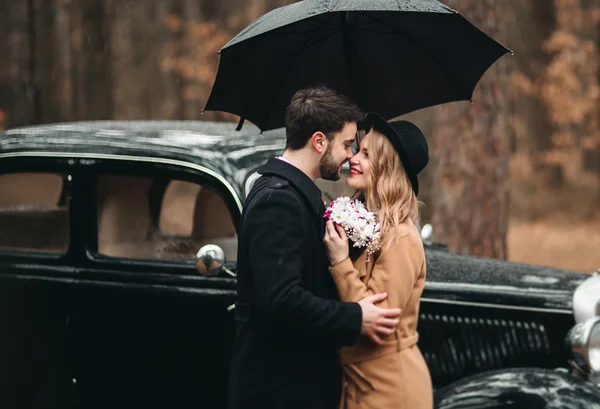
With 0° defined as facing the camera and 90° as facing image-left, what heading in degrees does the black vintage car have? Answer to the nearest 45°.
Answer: approximately 270°

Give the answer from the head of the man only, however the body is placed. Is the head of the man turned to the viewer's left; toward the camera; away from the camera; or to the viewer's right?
to the viewer's right

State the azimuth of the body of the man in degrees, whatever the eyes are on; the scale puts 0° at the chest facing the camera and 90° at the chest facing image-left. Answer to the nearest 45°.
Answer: approximately 270°

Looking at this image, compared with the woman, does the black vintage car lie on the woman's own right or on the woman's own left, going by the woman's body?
on the woman's own right

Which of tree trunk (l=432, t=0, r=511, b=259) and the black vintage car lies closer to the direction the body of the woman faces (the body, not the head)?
the black vintage car

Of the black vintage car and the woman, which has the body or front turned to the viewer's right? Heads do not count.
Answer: the black vintage car

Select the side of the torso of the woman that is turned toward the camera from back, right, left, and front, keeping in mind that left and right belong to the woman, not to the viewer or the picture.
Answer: left

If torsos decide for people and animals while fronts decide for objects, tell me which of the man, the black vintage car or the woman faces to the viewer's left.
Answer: the woman

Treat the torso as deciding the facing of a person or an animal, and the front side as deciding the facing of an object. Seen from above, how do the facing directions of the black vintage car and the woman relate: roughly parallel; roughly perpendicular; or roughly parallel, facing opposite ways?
roughly parallel, facing opposite ways

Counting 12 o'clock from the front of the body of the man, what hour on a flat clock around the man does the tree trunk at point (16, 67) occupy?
The tree trunk is roughly at 8 o'clock from the man.

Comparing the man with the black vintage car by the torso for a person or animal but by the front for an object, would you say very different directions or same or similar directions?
same or similar directions

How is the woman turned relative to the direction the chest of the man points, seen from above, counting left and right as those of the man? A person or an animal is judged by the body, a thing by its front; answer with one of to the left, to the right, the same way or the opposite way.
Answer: the opposite way

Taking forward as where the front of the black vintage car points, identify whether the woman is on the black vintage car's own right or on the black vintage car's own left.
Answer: on the black vintage car's own right

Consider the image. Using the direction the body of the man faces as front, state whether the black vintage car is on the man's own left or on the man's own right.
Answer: on the man's own left

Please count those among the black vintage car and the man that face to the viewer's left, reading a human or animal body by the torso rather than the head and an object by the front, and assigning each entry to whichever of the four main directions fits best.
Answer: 0

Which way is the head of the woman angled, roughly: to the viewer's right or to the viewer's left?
to the viewer's left
